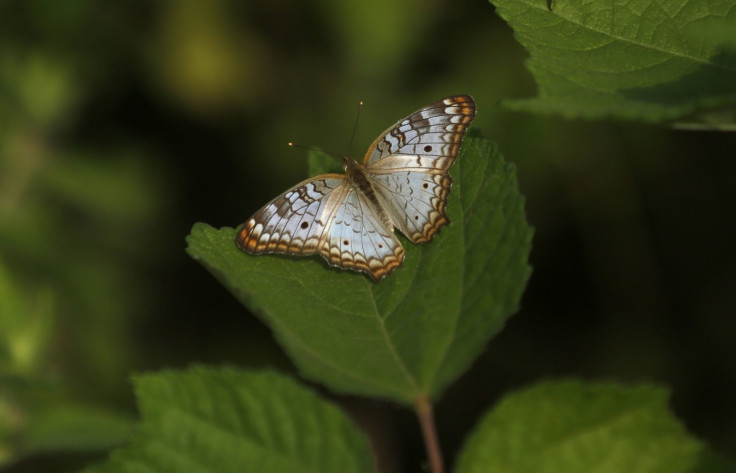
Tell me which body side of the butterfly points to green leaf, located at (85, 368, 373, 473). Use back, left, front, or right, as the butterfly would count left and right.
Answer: left

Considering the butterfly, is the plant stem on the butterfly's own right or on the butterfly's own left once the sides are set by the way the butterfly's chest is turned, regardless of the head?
on the butterfly's own left

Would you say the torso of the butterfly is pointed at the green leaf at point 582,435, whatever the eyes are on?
no

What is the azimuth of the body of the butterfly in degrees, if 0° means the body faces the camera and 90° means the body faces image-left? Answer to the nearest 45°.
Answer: approximately 135°
